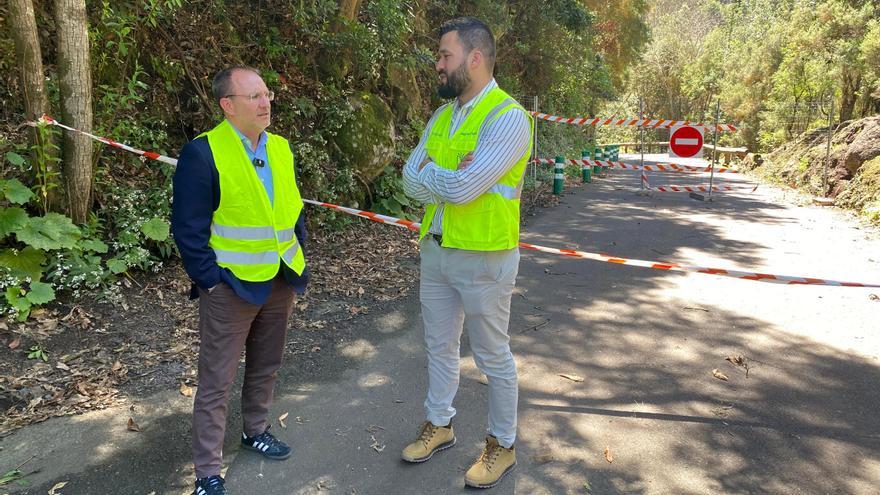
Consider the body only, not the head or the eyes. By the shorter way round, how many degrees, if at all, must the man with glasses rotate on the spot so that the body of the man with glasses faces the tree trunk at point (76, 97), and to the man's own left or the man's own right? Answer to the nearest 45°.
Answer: approximately 135° to the man's own left

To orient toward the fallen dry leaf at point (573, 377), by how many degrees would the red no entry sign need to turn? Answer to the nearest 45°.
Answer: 0° — it already faces it

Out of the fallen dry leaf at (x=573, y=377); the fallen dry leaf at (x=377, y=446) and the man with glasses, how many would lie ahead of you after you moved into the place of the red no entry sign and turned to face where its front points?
3

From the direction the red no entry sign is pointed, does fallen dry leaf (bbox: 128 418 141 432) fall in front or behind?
in front

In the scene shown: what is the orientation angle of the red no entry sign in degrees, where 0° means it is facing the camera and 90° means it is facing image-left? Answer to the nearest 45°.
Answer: approximately 0°

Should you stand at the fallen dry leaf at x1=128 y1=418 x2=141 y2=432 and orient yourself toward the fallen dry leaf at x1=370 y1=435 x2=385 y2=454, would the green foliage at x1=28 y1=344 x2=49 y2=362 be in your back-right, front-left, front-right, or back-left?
back-left

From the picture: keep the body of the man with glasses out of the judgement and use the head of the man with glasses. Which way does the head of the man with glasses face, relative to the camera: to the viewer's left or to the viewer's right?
to the viewer's right

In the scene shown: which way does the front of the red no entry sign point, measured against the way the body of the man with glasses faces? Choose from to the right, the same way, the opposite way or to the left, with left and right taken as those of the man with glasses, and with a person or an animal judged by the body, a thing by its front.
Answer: to the right

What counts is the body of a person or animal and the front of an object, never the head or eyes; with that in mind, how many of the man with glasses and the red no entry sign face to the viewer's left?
0

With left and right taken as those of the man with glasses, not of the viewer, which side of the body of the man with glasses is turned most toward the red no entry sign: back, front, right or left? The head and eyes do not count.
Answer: left

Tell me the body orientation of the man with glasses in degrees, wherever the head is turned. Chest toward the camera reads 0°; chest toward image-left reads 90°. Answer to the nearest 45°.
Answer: approximately 315°

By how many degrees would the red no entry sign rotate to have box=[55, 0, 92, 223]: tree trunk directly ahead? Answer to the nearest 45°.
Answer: approximately 45° to its right

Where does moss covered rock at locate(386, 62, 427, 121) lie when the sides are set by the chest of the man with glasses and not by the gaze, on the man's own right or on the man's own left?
on the man's own left
